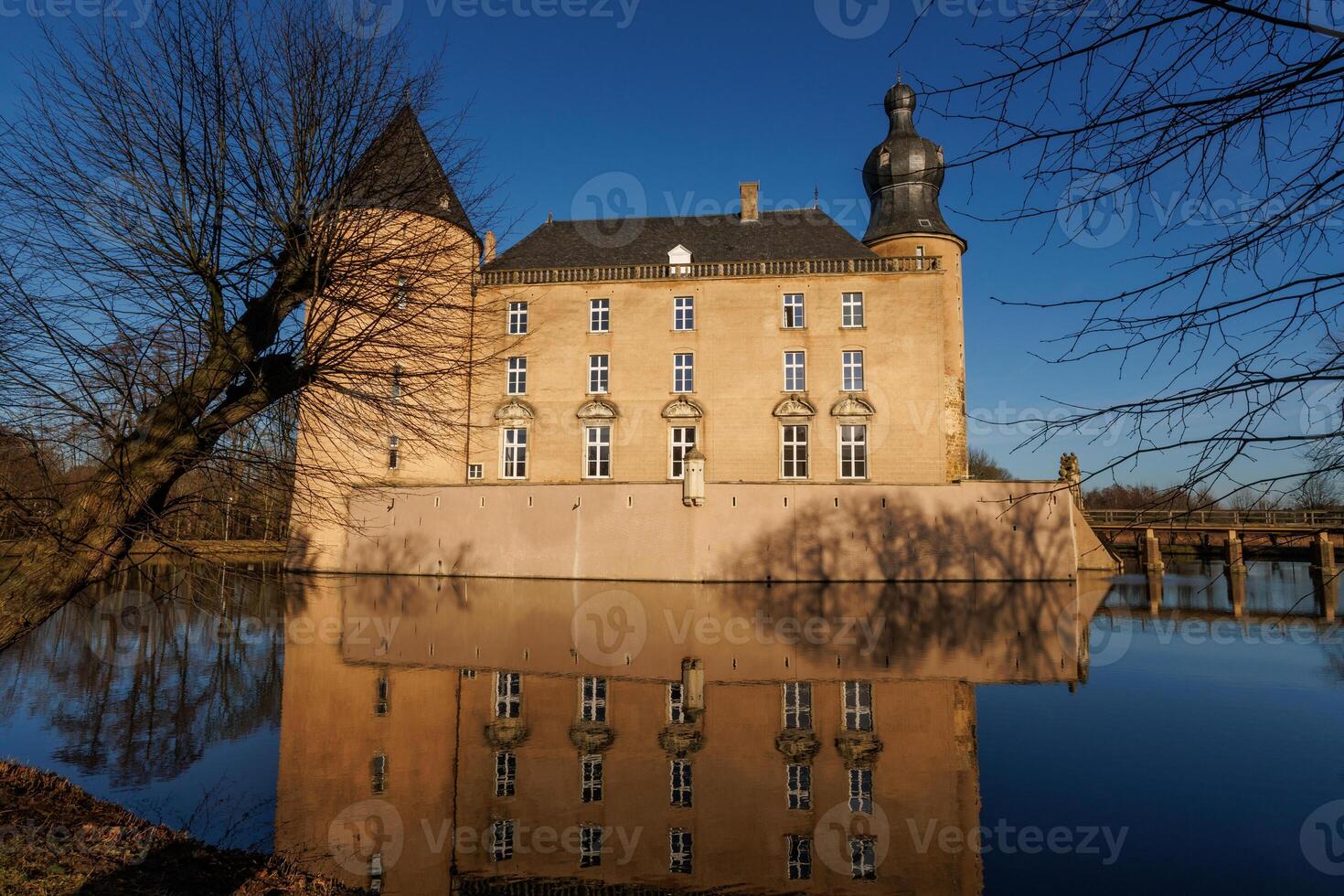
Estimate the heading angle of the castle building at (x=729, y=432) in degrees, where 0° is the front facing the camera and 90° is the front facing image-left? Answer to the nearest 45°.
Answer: approximately 0°
